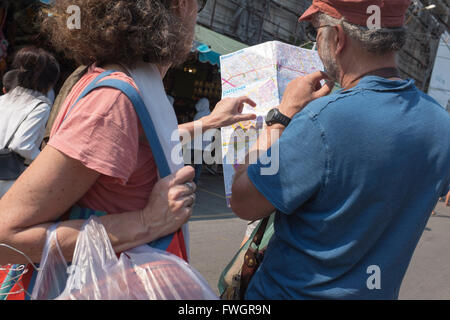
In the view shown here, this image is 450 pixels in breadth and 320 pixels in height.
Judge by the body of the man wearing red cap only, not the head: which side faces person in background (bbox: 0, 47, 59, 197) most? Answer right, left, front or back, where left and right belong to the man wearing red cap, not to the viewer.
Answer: front

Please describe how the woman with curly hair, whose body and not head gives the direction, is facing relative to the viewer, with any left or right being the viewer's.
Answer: facing to the right of the viewer

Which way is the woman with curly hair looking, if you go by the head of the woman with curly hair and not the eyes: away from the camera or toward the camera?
away from the camera

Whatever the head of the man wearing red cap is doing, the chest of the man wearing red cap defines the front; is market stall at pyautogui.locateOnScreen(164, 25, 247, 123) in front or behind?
in front

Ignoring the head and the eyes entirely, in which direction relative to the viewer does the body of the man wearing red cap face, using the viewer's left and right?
facing away from the viewer and to the left of the viewer

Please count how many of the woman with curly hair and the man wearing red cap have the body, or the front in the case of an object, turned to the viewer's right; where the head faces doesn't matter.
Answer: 1

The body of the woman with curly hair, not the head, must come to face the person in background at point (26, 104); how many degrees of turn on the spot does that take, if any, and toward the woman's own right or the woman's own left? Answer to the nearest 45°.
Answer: approximately 90° to the woman's own left

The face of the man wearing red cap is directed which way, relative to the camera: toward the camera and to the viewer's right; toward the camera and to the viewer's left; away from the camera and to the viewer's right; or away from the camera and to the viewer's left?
away from the camera and to the viewer's left

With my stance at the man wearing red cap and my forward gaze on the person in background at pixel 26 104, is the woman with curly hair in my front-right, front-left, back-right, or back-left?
front-left

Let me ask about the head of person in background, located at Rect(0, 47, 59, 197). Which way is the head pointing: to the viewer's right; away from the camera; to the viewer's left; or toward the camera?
away from the camera
